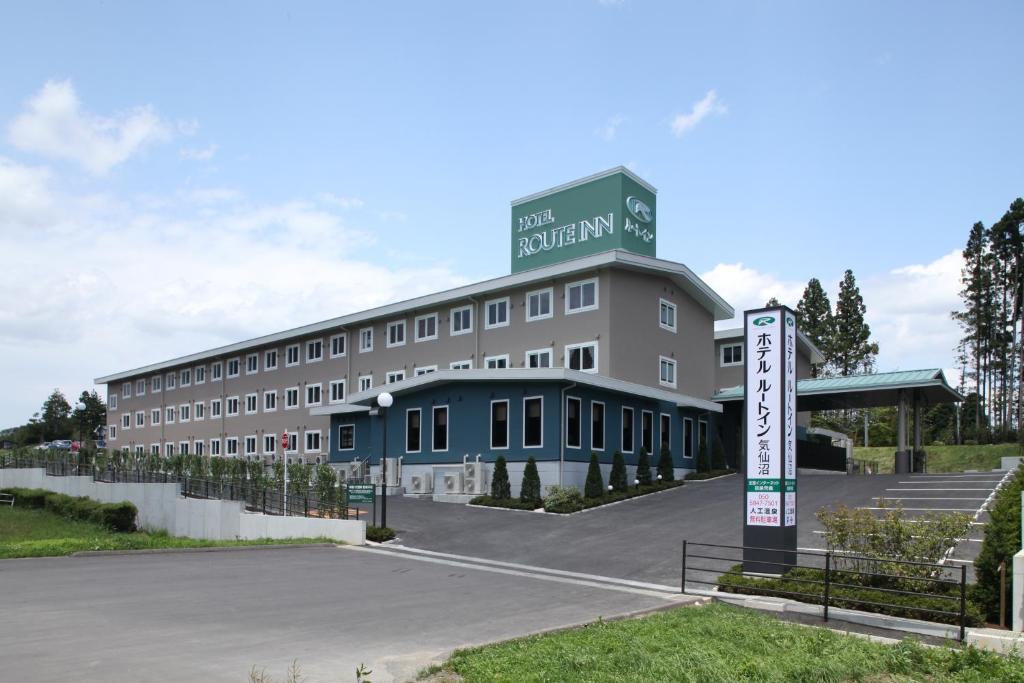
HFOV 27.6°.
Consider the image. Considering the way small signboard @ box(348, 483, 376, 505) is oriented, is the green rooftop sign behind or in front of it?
behind

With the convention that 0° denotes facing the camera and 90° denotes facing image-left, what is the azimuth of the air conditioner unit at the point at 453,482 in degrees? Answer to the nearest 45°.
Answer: approximately 45°

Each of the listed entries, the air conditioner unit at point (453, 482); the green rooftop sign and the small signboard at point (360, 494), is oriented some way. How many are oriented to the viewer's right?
0

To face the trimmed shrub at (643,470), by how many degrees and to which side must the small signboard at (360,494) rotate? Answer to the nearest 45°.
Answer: approximately 135° to its left

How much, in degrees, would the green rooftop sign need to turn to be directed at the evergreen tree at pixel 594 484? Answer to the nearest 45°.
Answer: approximately 45° to its left

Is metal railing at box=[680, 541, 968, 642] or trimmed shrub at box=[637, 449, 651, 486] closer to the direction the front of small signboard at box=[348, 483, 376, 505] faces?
the metal railing

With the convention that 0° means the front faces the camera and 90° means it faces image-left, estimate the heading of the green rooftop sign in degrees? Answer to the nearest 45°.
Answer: approximately 45°

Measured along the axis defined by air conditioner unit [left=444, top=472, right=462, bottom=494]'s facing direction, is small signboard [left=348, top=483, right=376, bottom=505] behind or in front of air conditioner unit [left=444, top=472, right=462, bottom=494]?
in front

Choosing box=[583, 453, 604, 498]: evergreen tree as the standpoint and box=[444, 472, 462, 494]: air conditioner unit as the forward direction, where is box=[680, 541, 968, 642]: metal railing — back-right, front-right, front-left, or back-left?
back-left

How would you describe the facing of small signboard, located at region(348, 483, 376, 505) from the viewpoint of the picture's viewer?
facing the viewer
